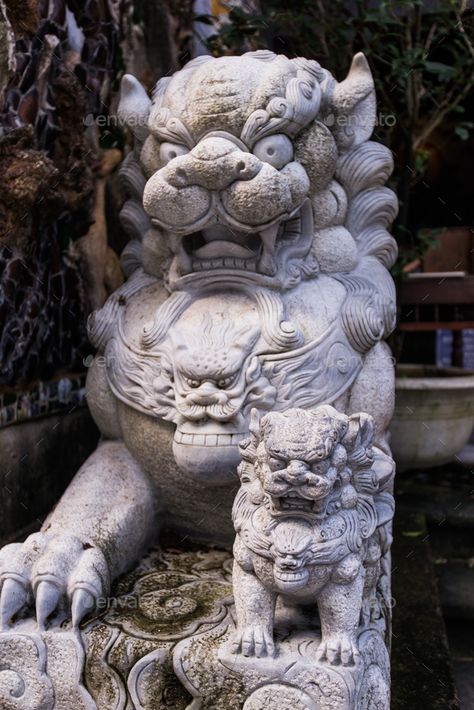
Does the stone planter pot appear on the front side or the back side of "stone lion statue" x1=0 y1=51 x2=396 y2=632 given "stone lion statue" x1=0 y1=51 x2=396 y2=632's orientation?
on the back side

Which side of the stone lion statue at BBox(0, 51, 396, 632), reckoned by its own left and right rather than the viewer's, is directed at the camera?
front
